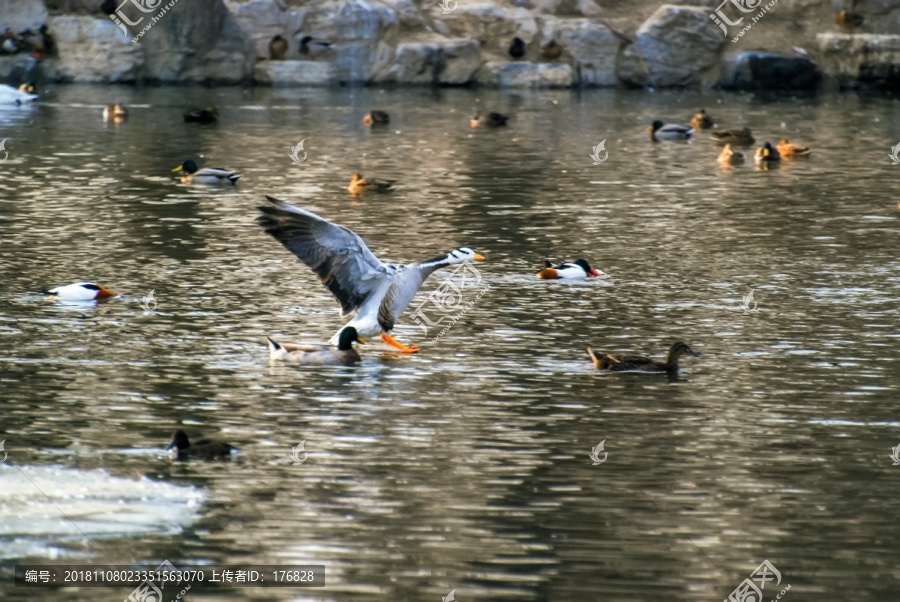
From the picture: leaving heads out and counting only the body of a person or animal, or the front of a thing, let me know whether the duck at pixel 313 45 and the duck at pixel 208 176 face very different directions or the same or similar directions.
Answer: same or similar directions

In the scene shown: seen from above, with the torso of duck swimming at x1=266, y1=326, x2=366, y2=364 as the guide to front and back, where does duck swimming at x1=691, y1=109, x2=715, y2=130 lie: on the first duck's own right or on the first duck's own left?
on the first duck's own left

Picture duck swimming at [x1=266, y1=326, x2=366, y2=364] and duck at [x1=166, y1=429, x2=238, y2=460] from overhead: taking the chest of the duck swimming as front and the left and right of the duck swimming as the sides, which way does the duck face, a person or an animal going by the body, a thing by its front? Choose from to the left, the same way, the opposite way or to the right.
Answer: the opposite way

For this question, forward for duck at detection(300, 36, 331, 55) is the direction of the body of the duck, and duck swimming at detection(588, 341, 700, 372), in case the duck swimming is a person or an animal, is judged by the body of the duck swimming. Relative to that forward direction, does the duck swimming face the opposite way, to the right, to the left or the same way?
the opposite way

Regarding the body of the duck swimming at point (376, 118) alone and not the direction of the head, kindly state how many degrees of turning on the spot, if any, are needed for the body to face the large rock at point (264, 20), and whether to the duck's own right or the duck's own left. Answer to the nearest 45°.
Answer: approximately 90° to the duck's own right

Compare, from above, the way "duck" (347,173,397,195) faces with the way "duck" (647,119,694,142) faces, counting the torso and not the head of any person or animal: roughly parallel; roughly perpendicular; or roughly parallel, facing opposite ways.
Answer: roughly parallel

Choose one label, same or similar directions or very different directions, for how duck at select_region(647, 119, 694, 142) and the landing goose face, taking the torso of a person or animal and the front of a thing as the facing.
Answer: very different directions

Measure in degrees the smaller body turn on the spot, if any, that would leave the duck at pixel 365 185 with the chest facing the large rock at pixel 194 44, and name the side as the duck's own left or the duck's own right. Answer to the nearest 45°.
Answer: approximately 90° to the duck's own right

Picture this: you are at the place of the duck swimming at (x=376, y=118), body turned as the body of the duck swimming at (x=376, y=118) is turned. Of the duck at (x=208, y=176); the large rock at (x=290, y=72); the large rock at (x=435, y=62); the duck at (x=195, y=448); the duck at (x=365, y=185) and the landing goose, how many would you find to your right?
2

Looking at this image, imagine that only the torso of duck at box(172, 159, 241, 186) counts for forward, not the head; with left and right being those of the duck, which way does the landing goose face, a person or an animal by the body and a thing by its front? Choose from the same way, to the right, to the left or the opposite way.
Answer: the opposite way

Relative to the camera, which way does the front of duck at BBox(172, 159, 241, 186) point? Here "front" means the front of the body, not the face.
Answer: to the viewer's left

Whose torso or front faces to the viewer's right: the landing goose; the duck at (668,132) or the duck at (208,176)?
the landing goose

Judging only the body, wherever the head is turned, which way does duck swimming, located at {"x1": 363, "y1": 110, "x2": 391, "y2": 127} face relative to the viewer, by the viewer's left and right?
facing to the left of the viewer

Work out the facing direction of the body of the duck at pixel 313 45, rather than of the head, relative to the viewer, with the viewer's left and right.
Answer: facing to the left of the viewer

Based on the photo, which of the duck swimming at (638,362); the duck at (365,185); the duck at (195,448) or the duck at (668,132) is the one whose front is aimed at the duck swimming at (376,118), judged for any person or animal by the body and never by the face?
the duck at (668,132)

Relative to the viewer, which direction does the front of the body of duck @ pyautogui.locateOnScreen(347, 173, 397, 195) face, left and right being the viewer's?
facing to the left of the viewer

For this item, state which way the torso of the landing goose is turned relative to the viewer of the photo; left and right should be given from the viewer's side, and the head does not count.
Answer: facing to the right of the viewer

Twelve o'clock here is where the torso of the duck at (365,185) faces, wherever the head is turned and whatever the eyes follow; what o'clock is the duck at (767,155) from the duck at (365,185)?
the duck at (767,155) is roughly at 5 o'clock from the duck at (365,185).

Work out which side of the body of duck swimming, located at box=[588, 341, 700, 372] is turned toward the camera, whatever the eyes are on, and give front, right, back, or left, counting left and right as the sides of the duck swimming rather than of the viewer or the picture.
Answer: right
